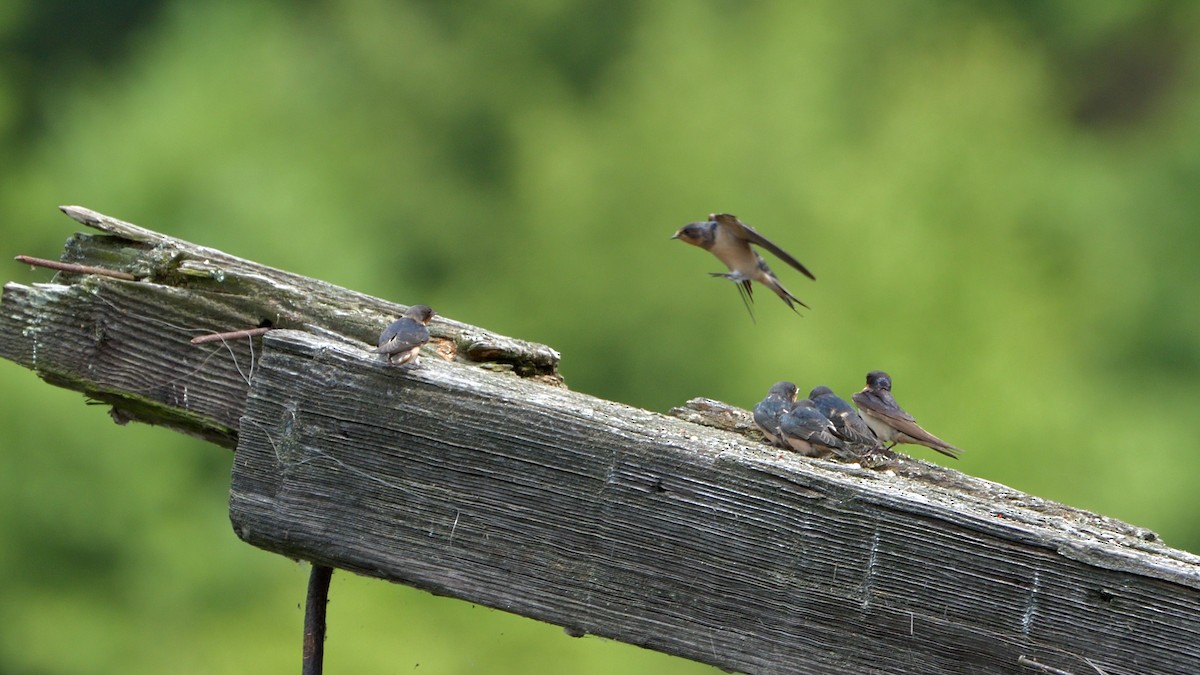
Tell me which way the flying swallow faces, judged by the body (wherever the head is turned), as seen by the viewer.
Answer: to the viewer's left

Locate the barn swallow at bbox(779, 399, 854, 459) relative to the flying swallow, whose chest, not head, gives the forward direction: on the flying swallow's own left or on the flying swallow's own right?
on the flying swallow's own left

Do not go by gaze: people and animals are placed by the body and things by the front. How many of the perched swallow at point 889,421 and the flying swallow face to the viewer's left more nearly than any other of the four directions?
2

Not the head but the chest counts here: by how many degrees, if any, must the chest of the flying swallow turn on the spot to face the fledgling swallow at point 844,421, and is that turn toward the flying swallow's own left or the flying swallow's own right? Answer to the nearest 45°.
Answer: approximately 180°

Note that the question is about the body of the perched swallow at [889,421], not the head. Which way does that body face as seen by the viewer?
to the viewer's left

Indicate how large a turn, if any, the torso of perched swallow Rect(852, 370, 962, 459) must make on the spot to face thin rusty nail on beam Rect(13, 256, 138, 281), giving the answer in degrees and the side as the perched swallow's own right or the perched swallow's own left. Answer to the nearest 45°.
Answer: approximately 45° to the perched swallow's own left
